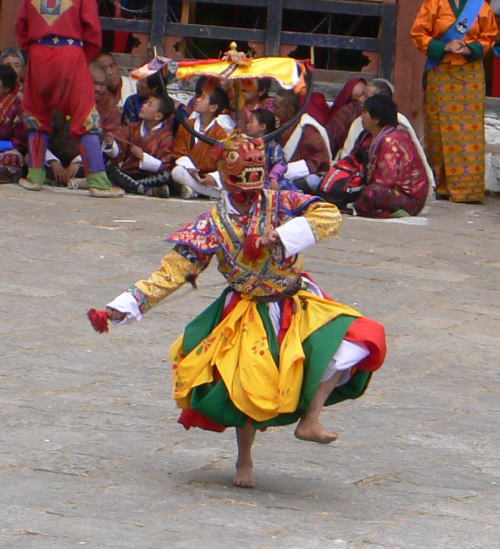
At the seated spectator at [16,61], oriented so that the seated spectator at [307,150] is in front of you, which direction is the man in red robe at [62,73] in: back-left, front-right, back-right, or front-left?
front-right

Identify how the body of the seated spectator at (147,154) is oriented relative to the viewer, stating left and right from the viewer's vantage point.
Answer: facing the viewer and to the left of the viewer

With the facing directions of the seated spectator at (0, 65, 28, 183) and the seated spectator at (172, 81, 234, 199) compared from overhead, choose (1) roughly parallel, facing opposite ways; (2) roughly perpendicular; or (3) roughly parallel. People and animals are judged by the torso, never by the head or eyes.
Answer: roughly parallel

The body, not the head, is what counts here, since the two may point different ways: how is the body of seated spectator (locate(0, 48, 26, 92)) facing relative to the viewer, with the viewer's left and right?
facing the viewer

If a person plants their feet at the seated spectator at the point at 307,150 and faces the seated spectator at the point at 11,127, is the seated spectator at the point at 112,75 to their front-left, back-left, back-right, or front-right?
front-right

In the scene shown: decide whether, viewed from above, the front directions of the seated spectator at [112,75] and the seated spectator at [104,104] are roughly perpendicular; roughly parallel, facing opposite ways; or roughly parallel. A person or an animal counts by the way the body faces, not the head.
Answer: roughly parallel

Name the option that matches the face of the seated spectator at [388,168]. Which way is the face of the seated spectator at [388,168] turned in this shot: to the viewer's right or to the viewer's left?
to the viewer's left

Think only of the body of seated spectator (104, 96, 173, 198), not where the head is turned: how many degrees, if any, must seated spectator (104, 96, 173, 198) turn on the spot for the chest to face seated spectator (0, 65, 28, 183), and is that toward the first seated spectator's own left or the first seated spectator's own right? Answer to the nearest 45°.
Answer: approximately 45° to the first seated spectator's own right

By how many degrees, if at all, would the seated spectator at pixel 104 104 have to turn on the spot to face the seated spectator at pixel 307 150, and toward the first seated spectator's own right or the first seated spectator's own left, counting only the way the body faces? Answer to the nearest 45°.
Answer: approximately 135° to the first seated spectator's own left

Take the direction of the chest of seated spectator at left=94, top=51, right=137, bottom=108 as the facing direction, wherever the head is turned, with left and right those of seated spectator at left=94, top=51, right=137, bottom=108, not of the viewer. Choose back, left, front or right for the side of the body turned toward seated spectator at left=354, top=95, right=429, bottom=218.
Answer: left

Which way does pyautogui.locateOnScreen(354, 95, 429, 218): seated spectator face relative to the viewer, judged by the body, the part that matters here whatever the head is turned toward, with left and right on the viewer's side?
facing to the left of the viewer
